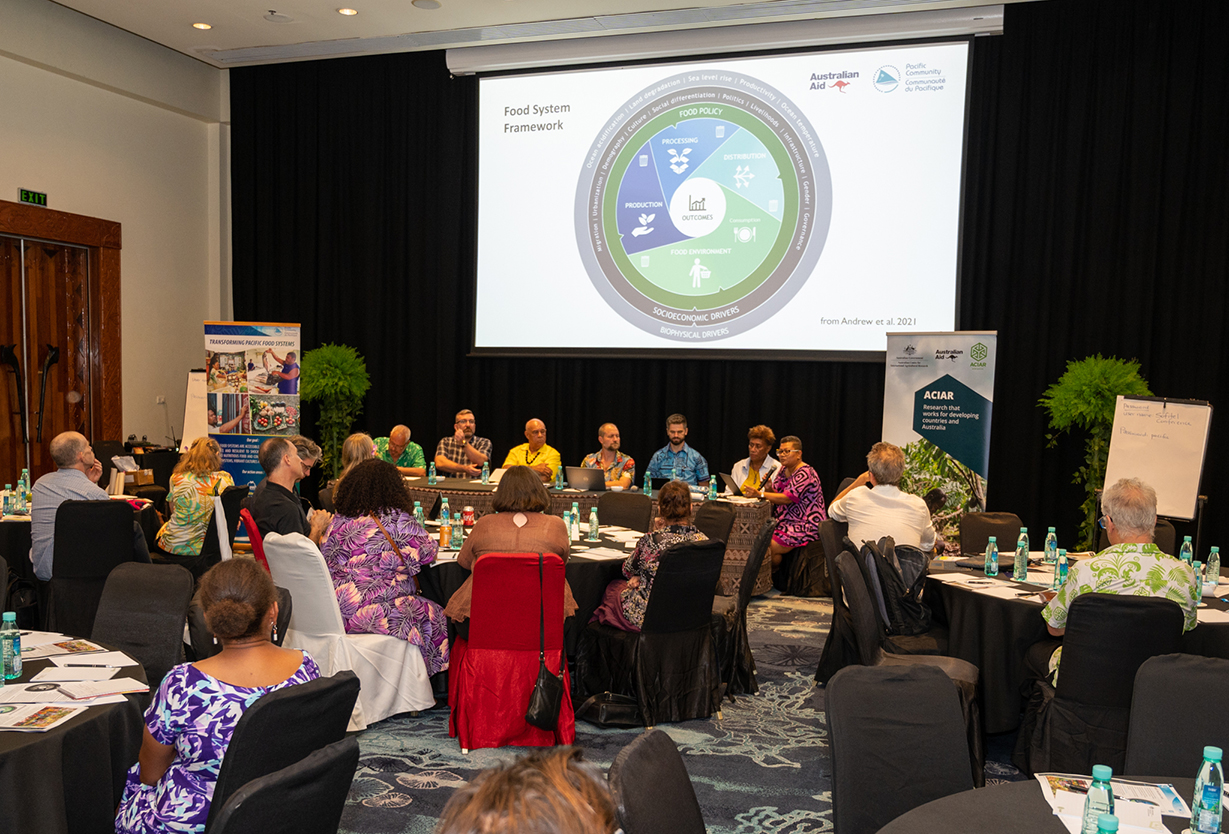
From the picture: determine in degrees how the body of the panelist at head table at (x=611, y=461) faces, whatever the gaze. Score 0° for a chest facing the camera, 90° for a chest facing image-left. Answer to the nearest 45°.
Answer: approximately 0°

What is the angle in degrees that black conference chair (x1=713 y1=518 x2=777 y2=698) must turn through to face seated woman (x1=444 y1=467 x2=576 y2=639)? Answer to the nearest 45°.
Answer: approximately 45° to its left

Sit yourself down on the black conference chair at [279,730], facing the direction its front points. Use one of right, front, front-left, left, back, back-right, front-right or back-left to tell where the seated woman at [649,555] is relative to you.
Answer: right

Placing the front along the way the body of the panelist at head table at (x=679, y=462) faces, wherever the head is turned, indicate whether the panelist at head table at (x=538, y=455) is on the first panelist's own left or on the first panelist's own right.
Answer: on the first panelist's own right

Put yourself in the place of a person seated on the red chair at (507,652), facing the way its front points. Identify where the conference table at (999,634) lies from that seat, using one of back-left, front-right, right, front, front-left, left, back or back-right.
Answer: right

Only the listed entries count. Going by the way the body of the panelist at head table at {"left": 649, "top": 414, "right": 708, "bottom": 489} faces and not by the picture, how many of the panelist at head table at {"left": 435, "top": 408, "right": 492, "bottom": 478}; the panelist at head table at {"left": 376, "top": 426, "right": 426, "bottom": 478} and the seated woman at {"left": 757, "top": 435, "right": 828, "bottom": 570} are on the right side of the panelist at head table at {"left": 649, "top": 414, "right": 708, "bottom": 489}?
2

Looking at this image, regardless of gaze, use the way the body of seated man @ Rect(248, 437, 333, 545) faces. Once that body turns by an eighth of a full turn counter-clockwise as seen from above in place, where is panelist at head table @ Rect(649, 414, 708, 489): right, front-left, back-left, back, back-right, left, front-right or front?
front-right

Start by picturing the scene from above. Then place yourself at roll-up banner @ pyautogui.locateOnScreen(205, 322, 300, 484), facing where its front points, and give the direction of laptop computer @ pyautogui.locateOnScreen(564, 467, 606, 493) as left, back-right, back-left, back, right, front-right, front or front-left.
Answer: front-left

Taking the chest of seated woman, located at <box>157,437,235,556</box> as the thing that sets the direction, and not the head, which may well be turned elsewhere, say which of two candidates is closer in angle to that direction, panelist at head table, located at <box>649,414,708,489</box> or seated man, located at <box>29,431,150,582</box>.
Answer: the panelist at head table

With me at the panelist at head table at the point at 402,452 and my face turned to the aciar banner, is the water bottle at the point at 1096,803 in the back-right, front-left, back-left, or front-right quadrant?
front-right

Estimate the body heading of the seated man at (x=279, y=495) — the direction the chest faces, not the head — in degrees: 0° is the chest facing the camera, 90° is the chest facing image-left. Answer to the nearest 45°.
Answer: approximately 225°

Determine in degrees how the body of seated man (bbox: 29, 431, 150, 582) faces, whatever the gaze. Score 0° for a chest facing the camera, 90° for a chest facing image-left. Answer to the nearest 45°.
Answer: approximately 225°

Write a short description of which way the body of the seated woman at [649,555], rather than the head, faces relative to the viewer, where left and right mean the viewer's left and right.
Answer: facing away from the viewer and to the left of the viewer

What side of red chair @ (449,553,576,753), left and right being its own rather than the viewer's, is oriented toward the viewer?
back

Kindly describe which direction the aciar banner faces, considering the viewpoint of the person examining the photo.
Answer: facing the viewer

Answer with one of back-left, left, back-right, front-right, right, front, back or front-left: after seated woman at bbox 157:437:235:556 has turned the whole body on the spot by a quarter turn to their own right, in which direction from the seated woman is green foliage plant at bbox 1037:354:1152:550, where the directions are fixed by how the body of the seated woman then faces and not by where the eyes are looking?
front-left

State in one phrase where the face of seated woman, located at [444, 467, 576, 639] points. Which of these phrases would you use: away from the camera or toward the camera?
away from the camera

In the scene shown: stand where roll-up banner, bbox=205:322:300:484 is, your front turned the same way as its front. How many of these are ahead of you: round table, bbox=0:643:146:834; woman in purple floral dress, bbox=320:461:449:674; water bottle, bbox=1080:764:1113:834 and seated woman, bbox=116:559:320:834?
4
